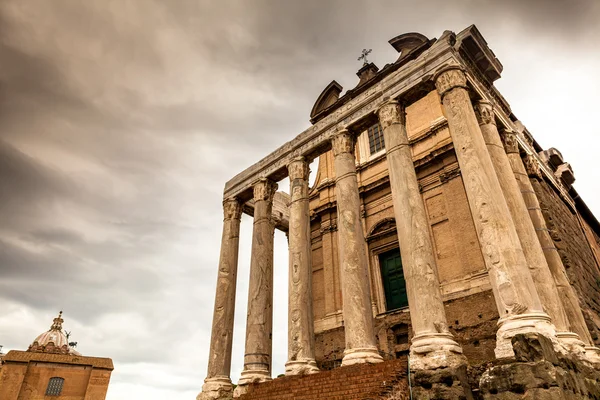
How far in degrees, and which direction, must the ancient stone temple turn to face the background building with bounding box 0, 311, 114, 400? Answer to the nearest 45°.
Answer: approximately 90° to its right

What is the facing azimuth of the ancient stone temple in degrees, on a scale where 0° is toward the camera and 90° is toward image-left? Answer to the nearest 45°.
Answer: approximately 45°
